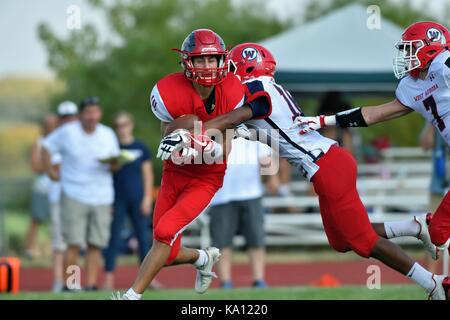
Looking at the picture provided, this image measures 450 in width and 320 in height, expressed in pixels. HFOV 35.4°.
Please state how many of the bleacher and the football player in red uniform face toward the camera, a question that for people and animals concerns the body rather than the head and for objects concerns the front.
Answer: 2

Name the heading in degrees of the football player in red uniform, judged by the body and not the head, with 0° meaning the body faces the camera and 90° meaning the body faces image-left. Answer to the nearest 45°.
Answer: approximately 0°

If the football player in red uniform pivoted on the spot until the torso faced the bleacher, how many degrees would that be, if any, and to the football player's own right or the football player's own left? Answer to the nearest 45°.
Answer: approximately 180°

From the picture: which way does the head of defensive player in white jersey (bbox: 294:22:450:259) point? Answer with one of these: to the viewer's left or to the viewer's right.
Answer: to the viewer's left

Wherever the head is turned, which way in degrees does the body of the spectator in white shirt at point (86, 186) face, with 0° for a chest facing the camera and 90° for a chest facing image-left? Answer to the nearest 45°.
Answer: approximately 0°

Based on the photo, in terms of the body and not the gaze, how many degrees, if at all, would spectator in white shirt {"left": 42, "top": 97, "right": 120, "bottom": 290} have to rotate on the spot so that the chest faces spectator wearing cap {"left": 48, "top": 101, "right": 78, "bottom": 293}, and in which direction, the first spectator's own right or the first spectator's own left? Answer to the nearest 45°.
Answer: approximately 135° to the first spectator's own right

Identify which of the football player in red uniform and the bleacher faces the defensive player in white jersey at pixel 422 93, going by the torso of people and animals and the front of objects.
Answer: the bleacher
